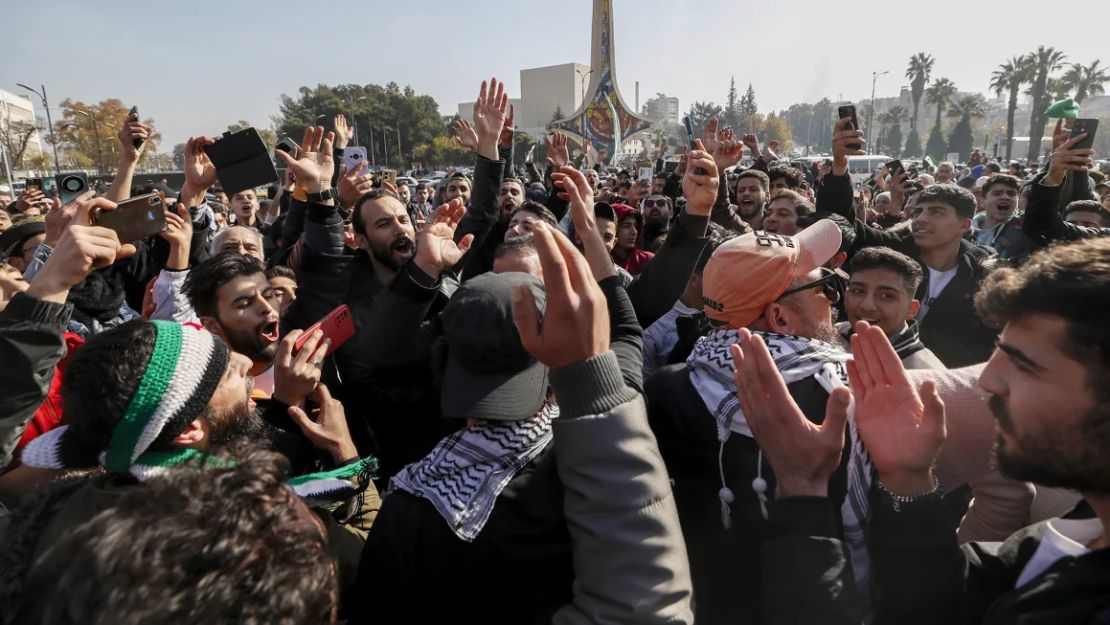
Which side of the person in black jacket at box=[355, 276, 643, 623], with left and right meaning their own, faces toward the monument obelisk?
front

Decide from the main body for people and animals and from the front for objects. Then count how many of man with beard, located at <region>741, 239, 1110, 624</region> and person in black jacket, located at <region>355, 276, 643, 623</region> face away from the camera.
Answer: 1

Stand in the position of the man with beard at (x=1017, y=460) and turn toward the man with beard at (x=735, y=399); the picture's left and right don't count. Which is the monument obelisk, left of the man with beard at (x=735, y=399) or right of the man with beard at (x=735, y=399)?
right

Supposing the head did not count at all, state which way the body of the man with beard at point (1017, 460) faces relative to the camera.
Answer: to the viewer's left

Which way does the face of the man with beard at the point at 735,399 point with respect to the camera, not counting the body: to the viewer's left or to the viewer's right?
to the viewer's right

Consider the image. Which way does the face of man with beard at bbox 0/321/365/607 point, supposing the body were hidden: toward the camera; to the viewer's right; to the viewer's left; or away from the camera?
to the viewer's right

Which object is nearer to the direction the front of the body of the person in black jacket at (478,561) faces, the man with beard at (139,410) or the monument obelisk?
the monument obelisk

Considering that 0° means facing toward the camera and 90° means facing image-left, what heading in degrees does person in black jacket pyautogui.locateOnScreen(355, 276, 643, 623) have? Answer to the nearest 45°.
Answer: approximately 180°

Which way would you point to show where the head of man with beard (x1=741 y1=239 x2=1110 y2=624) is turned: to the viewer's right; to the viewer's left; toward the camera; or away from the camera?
to the viewer's left

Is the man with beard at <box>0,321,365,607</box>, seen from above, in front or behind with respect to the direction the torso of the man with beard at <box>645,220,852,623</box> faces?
behind

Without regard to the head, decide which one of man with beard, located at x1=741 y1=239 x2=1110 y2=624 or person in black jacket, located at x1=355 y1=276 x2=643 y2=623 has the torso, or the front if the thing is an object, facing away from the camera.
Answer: the person in black jacket

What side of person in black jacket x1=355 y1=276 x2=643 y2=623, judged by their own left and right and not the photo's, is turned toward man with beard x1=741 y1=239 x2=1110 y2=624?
right

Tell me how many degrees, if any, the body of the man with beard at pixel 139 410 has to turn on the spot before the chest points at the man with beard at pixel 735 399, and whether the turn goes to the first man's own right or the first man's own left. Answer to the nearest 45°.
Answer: approximately 45° to the first man's own right
